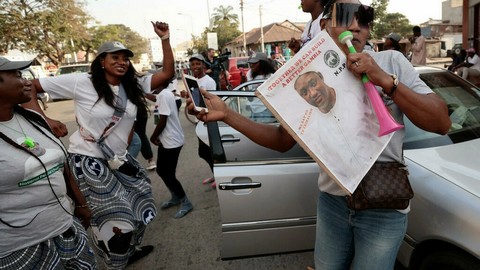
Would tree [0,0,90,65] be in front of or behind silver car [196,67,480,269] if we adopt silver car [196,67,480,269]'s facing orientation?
behind

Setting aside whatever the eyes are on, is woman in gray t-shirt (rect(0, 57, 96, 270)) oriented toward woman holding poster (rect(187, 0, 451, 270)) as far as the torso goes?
yes

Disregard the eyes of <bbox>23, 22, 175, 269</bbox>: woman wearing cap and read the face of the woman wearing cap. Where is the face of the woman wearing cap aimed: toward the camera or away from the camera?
toward the camera

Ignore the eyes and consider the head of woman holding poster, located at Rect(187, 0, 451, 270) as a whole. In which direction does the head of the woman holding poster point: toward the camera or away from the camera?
toward the camera

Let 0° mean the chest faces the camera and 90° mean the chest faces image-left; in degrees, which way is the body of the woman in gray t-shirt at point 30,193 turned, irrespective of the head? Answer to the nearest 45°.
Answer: approximately 315°

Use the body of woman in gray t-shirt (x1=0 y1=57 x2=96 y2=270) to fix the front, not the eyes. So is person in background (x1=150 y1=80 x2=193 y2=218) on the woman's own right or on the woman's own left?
on the woman's own left

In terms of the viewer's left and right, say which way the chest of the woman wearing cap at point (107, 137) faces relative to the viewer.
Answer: facing the viewer and to the right of the viewer

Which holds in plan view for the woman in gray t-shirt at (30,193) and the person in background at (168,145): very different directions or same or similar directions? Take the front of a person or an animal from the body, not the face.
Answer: very different directions

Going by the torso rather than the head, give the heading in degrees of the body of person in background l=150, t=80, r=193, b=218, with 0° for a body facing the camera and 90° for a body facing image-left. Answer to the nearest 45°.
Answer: approximately 90°

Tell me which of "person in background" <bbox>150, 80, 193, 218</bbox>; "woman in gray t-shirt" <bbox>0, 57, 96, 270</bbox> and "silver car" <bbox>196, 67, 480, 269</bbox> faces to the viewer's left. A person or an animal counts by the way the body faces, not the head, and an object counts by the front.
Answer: the person in background
